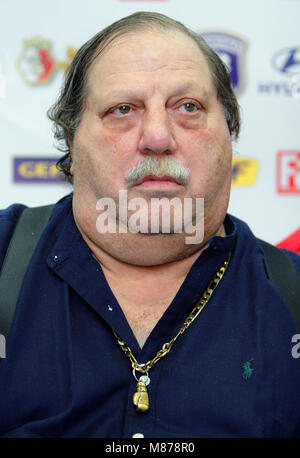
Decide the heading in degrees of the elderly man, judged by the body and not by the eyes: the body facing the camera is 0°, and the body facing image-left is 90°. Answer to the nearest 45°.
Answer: approximately 0°
